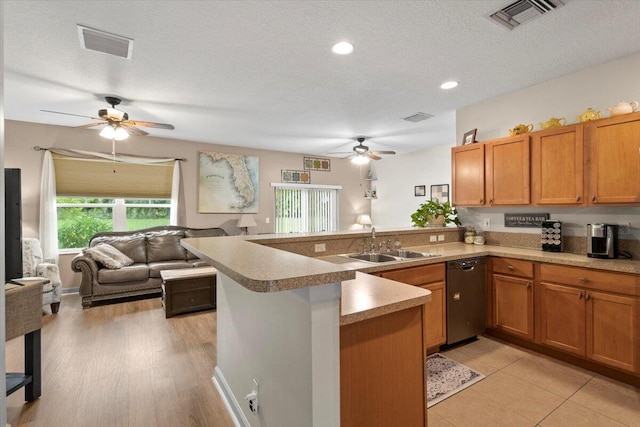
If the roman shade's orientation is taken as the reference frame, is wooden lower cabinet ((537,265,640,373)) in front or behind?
in front

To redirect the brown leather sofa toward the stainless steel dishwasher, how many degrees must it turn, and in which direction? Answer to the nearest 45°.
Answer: approximately 45° to its left

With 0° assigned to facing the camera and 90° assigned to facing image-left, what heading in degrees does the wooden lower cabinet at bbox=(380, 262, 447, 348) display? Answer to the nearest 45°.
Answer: approximately 315°

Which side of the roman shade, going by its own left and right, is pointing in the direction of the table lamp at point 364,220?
left

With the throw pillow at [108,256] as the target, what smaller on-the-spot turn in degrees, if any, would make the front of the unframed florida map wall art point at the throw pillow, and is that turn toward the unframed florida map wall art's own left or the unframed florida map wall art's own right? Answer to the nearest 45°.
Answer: approximately 45° to the unframed florida map wall art's own right

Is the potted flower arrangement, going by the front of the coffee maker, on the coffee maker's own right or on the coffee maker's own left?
on the coffee maker's own right

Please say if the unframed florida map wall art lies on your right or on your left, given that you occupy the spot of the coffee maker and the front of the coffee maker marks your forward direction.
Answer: on your right

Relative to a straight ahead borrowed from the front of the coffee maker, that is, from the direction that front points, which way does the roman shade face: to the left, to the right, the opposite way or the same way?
to the left

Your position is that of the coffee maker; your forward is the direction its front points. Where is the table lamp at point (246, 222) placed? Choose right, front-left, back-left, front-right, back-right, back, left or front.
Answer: right

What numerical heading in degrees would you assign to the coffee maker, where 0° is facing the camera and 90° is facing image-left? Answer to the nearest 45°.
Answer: approximately 0°

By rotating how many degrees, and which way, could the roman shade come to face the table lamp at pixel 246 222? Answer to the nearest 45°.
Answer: approximately 90° to its left
